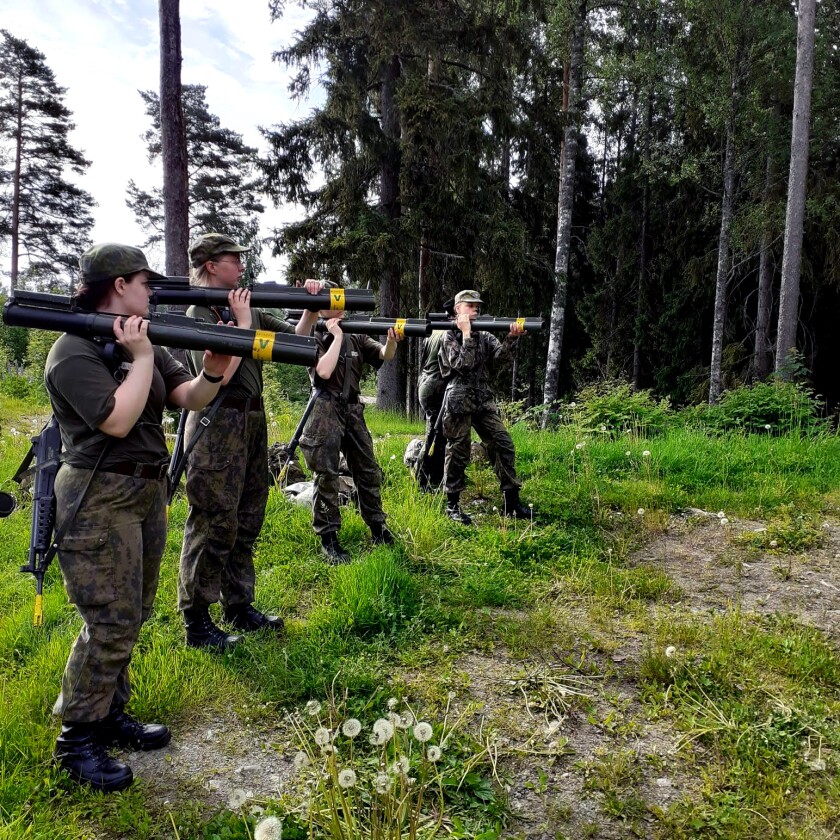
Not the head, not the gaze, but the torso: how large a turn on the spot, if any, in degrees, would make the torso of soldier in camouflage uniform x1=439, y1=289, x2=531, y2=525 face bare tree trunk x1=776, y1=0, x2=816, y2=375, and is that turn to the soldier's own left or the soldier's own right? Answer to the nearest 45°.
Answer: approximately 90° to the soldier's own left

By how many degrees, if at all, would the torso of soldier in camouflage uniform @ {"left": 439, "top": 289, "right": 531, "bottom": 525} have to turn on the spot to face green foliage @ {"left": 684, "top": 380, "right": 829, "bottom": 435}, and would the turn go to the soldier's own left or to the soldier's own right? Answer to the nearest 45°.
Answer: approximately 90° to the soldier's own left

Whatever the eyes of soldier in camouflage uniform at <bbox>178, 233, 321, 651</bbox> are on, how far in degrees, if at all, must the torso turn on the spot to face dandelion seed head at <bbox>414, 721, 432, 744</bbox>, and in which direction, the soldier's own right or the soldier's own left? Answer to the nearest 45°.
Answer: approximately 90° to the soldier's own right

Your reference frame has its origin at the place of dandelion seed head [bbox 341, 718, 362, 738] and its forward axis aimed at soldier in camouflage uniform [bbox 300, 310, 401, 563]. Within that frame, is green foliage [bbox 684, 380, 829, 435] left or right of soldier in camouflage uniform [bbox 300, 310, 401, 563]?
right

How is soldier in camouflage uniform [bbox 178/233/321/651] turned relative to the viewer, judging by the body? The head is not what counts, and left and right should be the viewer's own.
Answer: facing to the right of the viewer
